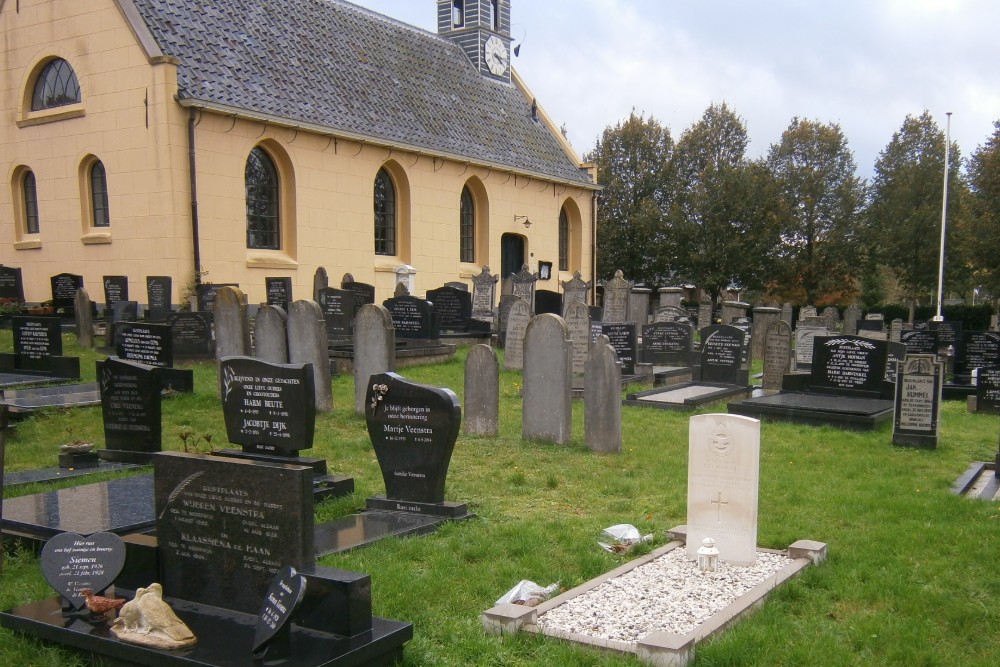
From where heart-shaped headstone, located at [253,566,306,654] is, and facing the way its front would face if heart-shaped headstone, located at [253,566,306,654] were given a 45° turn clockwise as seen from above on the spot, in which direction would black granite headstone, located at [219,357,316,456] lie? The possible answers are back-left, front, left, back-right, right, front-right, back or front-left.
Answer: right

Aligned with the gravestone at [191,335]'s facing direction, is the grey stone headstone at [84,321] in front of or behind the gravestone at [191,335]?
behind

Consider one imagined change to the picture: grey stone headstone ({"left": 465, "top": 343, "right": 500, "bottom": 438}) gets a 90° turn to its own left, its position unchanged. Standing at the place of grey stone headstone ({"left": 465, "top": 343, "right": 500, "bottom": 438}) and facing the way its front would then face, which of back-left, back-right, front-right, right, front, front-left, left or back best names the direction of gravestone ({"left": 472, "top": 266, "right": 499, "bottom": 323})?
left

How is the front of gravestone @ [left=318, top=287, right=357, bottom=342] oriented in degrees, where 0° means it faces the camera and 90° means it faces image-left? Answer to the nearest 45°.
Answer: approximately 0°

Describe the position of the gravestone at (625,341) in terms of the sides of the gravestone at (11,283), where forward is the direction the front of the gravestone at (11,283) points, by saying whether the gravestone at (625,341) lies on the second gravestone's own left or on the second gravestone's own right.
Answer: on the second gravestone's own left

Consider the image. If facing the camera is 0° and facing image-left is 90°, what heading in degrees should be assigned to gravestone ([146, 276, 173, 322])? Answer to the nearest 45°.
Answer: approximately 45°

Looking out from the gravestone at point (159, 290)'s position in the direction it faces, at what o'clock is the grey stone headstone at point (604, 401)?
The grey stone headstone is roughly at 10 o'clock from the gravestone.

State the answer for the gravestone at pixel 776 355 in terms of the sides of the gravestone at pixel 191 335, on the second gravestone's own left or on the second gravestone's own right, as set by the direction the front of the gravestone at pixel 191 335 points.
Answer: on the second gravestone's own left

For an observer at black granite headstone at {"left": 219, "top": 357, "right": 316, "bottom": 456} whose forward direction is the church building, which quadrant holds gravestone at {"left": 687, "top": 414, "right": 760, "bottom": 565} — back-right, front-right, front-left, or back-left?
back-right

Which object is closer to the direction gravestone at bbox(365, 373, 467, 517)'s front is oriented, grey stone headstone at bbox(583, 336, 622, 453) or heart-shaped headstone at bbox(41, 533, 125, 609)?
the heart-shaped headstone
